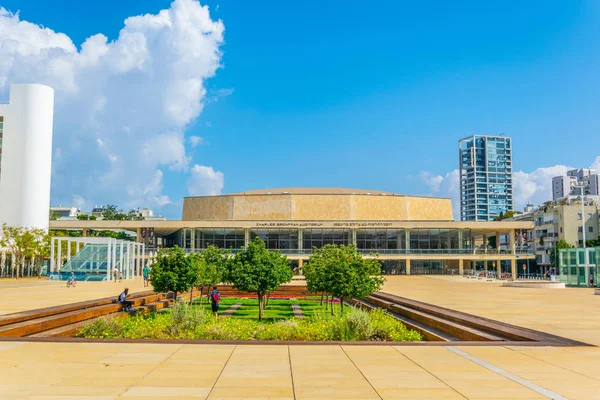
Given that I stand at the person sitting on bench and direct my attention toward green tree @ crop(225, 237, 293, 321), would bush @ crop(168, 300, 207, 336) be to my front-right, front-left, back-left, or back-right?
front-right

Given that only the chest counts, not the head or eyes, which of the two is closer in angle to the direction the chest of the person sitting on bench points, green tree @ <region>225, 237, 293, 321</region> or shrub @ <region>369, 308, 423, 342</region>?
the green tree

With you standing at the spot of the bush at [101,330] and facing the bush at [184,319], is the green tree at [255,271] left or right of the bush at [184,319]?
left

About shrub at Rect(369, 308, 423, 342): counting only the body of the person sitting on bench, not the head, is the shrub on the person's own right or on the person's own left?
on the person's own right

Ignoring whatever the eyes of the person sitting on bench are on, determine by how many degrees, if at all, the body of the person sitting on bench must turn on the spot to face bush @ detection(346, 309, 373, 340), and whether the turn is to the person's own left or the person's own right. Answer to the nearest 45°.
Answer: approximately 45° to the person's own right

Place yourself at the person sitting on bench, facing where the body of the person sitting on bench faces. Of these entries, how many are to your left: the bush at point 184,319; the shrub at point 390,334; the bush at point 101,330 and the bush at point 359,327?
0

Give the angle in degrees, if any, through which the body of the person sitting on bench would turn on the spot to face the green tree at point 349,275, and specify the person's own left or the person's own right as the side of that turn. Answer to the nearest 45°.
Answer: approximately 45° to the person's own right

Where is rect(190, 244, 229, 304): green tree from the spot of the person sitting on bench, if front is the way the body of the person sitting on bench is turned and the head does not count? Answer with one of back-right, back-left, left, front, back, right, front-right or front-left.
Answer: front-left

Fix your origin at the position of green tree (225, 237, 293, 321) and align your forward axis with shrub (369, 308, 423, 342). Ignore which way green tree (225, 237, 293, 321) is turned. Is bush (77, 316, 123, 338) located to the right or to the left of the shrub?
right

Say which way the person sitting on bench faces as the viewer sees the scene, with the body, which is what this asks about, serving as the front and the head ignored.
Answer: to the viewer's right

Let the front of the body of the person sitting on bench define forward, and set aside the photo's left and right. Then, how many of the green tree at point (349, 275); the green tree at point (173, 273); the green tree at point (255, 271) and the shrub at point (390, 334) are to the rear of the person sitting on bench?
0

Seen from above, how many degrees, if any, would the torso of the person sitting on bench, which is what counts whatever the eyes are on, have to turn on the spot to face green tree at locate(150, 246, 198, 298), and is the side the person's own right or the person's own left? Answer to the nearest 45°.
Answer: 0° — they already face it

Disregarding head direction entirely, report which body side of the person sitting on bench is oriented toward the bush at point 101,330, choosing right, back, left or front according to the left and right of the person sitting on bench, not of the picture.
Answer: right
